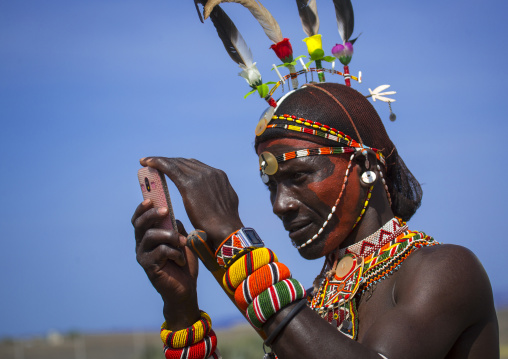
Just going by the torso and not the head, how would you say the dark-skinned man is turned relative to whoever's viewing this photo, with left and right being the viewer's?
facing the viewer and to the left of the viewer
